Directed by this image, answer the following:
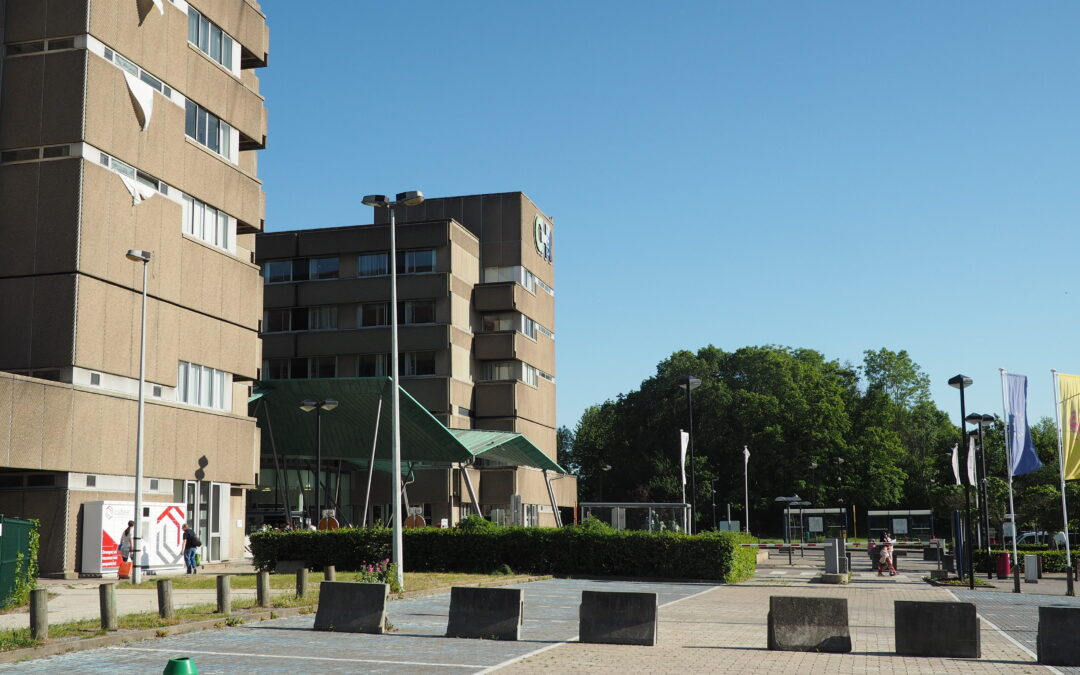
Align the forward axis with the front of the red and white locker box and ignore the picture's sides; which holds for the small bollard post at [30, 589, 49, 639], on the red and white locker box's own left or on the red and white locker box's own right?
on the red and white locker box's own right

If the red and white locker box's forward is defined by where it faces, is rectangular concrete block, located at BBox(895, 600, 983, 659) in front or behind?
in front

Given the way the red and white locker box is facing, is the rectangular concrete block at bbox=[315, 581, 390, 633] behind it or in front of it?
in front

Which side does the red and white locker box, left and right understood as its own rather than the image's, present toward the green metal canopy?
left

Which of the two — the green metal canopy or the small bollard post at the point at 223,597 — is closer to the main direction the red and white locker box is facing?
the small bollard post

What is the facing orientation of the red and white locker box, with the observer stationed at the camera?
facing the viewer and to the right of the viewer

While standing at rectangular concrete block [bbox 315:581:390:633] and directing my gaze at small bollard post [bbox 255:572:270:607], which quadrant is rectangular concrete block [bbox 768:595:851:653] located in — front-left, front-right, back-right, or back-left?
back-right

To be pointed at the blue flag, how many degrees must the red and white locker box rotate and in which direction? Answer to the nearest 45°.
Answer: approximately 45° to its left
